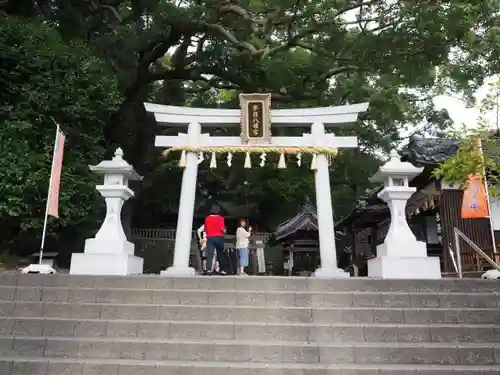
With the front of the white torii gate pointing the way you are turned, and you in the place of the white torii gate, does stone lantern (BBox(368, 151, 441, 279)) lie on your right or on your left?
on your left

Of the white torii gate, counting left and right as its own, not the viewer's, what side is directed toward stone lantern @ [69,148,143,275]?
right

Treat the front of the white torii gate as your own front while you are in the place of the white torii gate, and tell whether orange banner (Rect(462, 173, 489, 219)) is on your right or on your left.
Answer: on your left

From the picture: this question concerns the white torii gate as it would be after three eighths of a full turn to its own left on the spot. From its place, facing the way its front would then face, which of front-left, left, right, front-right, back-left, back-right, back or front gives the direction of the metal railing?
front-right

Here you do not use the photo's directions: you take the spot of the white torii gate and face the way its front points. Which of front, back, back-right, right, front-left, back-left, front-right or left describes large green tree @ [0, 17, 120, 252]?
right

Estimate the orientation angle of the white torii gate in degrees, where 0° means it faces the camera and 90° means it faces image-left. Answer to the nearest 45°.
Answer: approximately 0°
